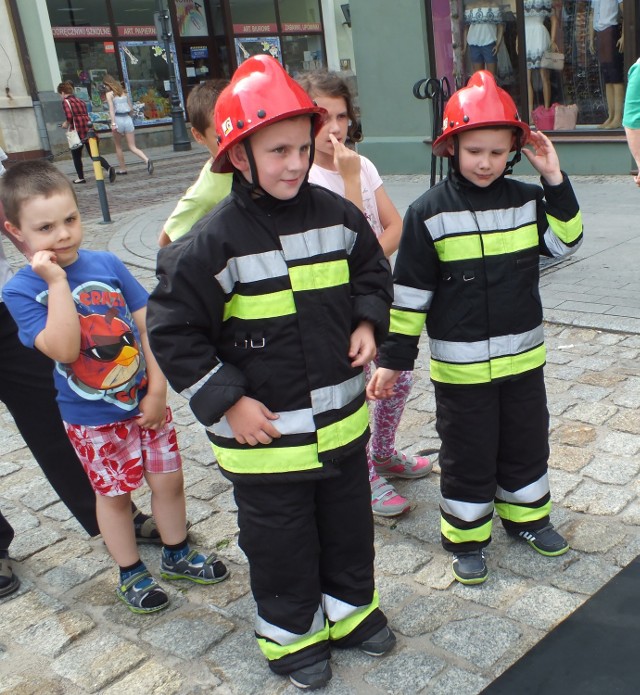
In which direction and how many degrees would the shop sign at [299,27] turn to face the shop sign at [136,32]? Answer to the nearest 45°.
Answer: approximately 45° to its right

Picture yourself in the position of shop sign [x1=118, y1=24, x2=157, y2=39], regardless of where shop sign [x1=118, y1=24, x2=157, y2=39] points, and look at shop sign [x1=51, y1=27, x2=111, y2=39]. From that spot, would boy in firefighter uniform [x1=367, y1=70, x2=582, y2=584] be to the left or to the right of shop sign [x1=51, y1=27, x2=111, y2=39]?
left

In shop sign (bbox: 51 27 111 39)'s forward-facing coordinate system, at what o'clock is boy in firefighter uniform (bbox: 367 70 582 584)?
The boy in firefighter uniform is roughly at 12 o'clock from the shop sign.

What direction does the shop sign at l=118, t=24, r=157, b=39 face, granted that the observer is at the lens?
facing the viewer

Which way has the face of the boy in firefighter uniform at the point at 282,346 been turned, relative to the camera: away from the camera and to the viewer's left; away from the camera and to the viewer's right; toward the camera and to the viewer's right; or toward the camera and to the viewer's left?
toward the camera and to the viewer's right

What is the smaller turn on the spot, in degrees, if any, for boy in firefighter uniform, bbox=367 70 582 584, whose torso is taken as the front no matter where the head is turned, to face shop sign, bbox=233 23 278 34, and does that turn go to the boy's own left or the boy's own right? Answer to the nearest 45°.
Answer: approximately 180°

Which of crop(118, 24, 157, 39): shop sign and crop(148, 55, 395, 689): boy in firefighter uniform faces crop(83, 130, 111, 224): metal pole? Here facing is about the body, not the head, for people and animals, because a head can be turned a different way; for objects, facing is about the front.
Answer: the shop sign

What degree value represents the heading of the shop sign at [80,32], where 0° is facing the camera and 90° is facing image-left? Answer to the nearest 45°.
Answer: approximately 0°

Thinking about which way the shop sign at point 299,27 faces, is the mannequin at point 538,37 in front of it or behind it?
in front

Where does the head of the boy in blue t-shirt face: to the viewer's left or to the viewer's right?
to the viewer's right

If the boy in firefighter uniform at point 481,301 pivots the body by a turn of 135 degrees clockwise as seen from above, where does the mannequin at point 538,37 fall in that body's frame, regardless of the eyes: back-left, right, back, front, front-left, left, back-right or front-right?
front-right

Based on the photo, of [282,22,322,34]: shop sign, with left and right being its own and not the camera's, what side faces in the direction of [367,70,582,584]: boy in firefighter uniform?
front
